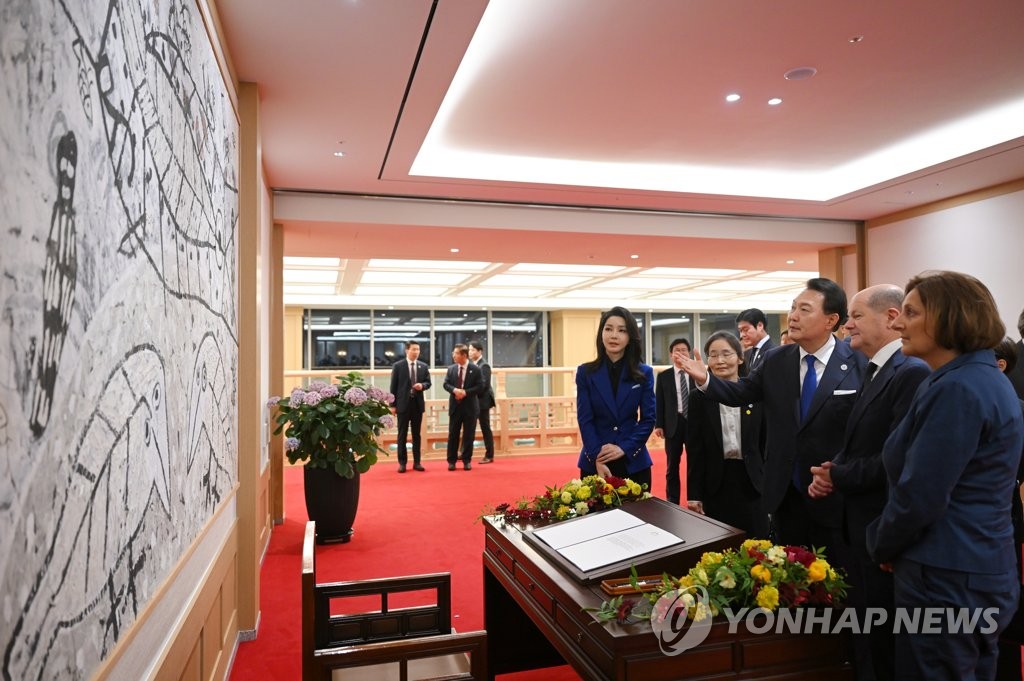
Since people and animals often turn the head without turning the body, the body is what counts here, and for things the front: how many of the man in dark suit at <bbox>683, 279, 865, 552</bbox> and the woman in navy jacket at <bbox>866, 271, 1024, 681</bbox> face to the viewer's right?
0

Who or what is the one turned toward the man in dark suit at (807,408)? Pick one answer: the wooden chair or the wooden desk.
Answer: the wooden chair

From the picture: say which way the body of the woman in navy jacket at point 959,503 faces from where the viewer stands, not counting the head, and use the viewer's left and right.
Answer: facing to the left of the viewer

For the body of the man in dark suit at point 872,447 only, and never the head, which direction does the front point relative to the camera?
to the viewer's left

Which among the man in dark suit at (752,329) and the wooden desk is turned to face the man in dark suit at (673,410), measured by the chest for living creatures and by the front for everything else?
the man in dark suit at (752,329)

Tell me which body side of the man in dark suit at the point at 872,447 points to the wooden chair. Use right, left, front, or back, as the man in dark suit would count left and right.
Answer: front

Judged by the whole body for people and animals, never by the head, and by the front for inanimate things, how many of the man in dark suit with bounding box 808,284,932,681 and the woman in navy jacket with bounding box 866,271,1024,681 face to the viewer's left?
2

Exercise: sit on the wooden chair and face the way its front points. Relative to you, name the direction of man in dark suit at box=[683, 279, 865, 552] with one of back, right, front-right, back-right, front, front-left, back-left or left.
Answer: front

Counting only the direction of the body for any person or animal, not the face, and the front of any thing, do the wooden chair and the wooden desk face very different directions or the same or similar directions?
very different directions

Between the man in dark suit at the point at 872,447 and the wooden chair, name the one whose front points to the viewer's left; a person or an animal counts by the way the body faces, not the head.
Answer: the man in dark suit

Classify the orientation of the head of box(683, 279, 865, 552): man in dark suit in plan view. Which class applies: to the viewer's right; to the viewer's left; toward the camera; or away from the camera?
to the viewer's left

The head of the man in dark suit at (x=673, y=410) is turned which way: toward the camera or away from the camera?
toward the camera

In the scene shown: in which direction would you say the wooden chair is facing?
to the viewer's right

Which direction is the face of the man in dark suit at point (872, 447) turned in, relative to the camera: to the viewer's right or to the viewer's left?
to the viewer's left

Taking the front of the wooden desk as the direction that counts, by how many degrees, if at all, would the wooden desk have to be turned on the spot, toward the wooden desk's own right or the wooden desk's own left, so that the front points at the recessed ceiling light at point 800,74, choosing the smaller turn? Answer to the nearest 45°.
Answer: approximately 135° to the wooden desk's own right

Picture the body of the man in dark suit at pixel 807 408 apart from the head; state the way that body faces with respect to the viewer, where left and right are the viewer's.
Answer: facing the viewer and to the left of the viewer

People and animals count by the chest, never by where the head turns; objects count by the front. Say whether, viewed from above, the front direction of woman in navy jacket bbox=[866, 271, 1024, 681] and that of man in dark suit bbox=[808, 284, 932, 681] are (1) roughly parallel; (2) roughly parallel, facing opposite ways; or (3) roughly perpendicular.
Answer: roughly parallel
